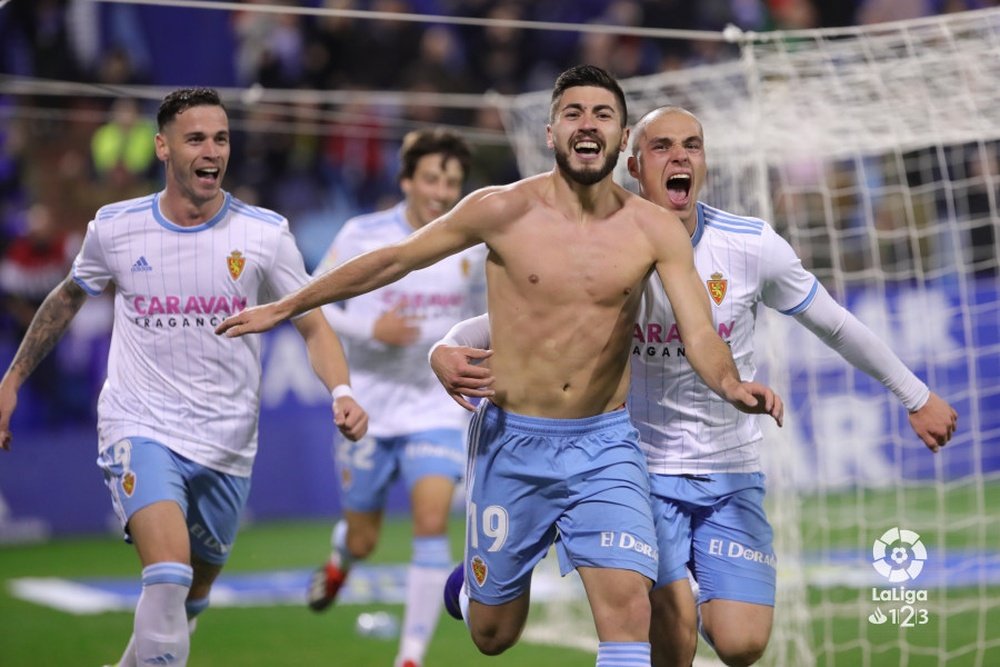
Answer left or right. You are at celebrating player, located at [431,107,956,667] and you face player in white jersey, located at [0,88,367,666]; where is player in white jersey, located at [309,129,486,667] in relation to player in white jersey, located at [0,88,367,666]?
right

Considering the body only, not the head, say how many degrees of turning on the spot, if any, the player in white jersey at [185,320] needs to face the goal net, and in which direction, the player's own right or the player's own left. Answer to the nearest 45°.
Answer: approximately 135° to the player's own left

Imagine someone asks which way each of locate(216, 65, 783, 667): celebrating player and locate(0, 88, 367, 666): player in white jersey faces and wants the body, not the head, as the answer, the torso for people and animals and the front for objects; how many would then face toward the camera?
2

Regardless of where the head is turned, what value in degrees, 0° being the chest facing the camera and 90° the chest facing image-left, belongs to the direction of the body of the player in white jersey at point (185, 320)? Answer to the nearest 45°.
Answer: approximately 0°

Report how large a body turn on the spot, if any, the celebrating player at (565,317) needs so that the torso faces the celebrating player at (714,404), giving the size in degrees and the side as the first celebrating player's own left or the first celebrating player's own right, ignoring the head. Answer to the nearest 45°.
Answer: approximately 135° to the first celebrating player's own left

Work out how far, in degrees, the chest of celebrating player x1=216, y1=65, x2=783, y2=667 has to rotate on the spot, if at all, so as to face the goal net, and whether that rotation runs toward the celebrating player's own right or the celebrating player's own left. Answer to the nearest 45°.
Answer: approximately 135° to the celebrating player's own left

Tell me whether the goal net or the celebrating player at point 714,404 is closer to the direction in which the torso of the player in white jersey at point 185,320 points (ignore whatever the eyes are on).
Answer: the celebrating player

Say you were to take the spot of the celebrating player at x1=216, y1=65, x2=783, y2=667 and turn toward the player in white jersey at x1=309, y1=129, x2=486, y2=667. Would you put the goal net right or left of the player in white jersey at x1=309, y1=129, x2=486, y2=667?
right

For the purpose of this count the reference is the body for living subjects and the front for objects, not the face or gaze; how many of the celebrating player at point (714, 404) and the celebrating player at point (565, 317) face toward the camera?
2
